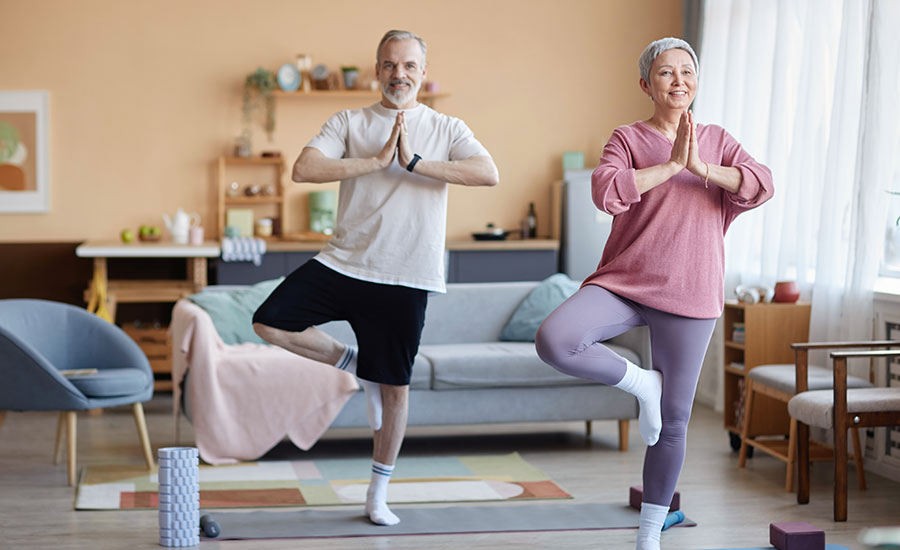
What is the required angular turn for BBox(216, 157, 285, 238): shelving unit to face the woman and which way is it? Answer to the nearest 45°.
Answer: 0° — it already faces them

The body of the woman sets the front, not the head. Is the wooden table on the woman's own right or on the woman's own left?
on the woman's own right

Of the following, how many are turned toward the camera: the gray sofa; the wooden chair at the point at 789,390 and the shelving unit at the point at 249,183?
2

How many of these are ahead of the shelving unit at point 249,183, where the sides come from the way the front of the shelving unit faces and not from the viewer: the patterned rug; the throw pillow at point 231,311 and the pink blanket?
3

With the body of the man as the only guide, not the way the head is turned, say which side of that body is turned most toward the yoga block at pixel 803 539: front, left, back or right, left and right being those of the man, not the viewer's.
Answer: left

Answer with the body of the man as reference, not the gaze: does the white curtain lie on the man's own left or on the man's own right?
on the man's own left
